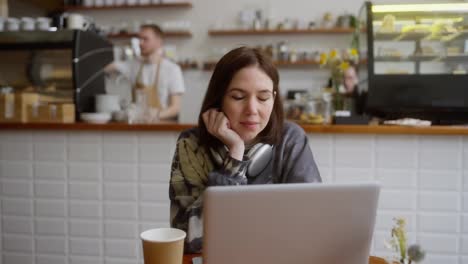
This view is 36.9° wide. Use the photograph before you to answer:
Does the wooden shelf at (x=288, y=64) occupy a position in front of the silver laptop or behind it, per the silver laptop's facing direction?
in front

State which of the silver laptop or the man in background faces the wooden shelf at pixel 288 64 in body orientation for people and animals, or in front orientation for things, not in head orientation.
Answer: the silver laptop

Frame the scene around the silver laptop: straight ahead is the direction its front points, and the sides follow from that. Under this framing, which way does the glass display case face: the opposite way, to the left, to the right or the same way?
the opposite way

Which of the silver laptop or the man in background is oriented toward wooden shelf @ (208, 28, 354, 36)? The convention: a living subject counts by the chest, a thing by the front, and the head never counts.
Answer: the silver laptop

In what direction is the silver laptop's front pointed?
away from the camera

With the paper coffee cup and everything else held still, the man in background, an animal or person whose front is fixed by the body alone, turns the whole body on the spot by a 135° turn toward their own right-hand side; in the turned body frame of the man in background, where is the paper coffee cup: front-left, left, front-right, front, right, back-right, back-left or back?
back

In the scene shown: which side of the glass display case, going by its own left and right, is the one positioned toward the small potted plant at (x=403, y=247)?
front

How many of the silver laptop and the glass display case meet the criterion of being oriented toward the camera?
1

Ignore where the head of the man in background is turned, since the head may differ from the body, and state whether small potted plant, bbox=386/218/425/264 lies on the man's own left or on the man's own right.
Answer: on the man's own left

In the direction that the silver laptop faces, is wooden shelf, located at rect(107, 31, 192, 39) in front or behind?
in front

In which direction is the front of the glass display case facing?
toward the camera

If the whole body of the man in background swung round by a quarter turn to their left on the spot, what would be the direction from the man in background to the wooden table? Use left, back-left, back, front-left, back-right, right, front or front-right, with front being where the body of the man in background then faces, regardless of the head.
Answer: front-right

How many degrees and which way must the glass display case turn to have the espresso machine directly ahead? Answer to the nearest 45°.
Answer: approximately 90° to its right

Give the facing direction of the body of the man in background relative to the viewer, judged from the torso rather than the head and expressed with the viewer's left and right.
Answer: facing the viewer and to the left of the viewer

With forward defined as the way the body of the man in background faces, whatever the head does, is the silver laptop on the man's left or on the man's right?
on the man's left
